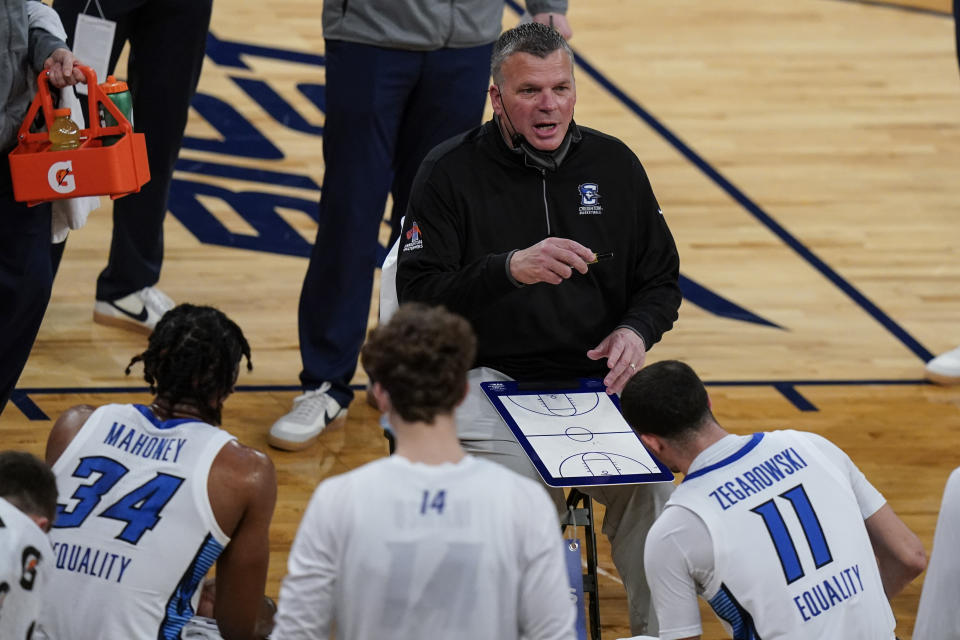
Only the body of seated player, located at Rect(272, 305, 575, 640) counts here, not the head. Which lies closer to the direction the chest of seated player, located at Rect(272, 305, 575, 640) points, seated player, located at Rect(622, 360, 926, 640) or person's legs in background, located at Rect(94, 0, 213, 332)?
the person's legs in background

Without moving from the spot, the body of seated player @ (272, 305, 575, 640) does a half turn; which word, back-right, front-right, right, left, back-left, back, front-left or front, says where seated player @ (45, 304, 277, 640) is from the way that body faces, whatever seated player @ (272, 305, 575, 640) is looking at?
back-right

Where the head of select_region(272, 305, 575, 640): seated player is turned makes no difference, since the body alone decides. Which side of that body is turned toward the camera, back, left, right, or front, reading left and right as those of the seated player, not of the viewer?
back

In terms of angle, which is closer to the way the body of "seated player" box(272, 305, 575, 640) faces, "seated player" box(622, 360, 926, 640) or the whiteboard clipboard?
the whiteboard clipboard

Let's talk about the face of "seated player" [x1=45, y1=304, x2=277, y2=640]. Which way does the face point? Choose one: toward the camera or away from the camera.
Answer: away from the camera

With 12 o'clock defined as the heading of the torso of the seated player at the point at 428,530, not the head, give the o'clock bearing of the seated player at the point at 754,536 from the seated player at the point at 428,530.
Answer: the seated player at the point at 754,536 is roughly at 2 o'clock from the seated player at the point at 428,530.

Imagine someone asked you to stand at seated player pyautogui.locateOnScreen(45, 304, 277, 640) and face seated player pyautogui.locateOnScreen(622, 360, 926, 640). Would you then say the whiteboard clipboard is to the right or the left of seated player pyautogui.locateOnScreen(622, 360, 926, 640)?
left

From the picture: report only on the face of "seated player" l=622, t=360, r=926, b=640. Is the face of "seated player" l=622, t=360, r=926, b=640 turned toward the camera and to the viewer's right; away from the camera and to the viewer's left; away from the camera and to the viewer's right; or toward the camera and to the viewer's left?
away from the camera and to the viewer's left

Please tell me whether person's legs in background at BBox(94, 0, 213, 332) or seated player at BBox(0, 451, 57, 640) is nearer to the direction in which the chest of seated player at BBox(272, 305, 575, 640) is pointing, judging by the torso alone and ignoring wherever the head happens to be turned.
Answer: the person's legs in background

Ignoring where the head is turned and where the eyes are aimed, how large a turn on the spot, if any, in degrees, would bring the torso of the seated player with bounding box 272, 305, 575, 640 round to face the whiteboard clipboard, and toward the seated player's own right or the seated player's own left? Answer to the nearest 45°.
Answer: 0° — they already face it

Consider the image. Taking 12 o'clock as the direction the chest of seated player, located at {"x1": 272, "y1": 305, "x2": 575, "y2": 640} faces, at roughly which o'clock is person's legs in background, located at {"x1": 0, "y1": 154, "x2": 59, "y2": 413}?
The person's legs in background is roughly at 11 o'clock from the seated player.

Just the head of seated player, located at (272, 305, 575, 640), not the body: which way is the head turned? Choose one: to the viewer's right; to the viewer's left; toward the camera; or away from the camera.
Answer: away from the camera

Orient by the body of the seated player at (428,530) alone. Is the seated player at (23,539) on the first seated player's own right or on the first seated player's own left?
on the first seated player's own left
